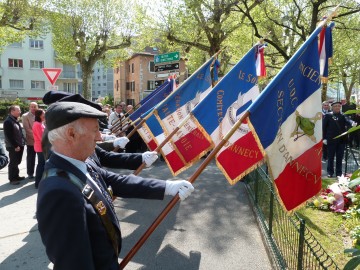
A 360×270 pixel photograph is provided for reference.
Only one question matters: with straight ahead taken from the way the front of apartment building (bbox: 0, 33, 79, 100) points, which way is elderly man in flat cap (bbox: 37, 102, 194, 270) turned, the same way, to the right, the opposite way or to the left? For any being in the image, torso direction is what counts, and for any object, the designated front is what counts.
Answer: to the left

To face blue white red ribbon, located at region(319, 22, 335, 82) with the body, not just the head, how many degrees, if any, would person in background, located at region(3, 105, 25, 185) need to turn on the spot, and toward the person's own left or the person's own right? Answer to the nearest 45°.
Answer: approximately 45° to the person's own right

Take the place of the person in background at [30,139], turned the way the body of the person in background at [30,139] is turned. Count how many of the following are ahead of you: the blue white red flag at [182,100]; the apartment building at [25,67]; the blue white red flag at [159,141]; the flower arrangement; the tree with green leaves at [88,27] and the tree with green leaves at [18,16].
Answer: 3

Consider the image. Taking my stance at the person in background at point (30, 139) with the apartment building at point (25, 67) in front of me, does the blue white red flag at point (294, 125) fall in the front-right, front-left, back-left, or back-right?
back-right

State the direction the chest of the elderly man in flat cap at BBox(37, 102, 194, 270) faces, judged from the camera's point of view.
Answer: to the viewer's right

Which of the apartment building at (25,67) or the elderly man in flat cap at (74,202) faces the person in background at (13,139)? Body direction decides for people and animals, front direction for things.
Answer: the apartment building

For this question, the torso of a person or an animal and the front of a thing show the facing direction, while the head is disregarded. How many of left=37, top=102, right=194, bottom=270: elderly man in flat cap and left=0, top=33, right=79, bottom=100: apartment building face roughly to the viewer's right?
1

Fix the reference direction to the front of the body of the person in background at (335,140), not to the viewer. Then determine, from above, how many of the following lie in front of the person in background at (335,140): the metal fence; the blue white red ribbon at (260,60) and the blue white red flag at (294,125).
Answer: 3

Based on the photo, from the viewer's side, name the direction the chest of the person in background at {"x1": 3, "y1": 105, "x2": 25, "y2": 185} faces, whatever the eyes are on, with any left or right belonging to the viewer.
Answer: facing to the right of the viewer
